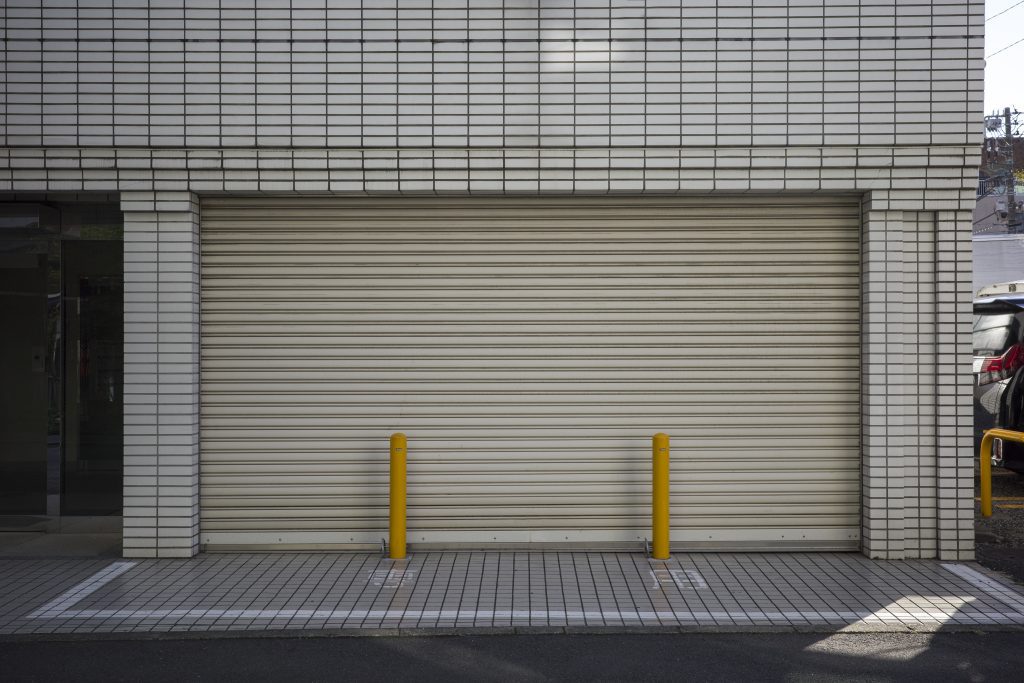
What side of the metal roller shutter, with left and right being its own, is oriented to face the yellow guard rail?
left

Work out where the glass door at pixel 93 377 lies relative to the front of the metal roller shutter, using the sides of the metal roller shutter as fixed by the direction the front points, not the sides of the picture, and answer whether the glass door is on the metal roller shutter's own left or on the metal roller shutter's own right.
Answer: on the metal roller shutter's own right

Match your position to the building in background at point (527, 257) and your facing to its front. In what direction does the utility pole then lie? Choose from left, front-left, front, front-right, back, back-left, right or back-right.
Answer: back-left

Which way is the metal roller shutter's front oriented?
toward the camera

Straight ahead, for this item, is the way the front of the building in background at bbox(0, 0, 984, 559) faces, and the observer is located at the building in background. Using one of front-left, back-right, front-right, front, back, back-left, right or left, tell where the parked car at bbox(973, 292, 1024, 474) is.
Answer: back-left

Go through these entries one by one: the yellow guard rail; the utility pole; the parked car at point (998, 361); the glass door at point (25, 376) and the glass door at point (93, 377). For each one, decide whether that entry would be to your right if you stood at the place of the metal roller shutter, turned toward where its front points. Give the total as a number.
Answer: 2

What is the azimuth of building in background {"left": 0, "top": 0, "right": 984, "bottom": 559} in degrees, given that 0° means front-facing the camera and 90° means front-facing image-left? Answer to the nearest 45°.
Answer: approximately 0°

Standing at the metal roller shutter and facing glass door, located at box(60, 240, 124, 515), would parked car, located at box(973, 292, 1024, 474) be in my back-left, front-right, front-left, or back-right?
back-right

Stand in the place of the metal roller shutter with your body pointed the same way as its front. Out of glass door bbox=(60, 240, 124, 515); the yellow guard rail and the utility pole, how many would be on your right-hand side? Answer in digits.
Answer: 1

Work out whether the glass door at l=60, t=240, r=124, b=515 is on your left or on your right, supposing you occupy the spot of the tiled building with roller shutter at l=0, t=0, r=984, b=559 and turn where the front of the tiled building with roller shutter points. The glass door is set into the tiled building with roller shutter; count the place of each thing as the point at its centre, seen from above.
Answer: on your right
